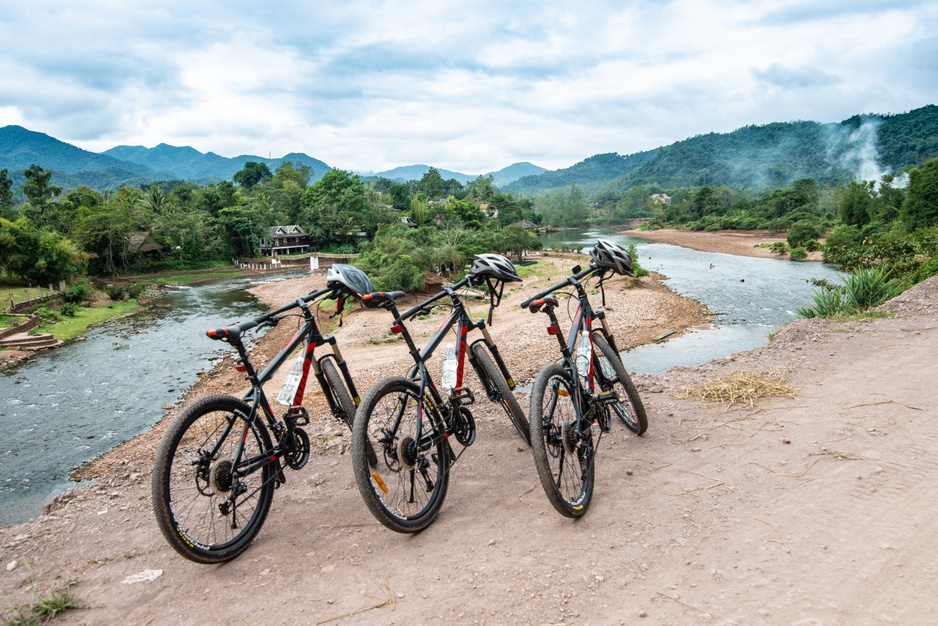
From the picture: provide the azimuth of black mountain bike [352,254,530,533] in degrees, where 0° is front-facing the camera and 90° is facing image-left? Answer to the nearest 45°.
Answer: approximately 225°

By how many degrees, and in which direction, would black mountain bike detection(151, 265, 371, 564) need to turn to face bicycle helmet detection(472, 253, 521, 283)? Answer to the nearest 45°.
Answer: approximately 45° to its right

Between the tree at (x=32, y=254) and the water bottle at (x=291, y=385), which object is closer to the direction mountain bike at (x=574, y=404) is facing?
the tree

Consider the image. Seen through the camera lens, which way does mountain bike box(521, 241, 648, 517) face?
facing away from the viewer and to the right of the viewer

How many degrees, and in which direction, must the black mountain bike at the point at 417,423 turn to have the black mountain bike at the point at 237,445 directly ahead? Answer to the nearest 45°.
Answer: approximately 135° to its left

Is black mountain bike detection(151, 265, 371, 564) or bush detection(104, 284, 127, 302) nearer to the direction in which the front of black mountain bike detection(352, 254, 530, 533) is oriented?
the bush

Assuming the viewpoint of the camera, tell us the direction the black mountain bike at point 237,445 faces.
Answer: facing away from the viewer and to the right of the viewer
